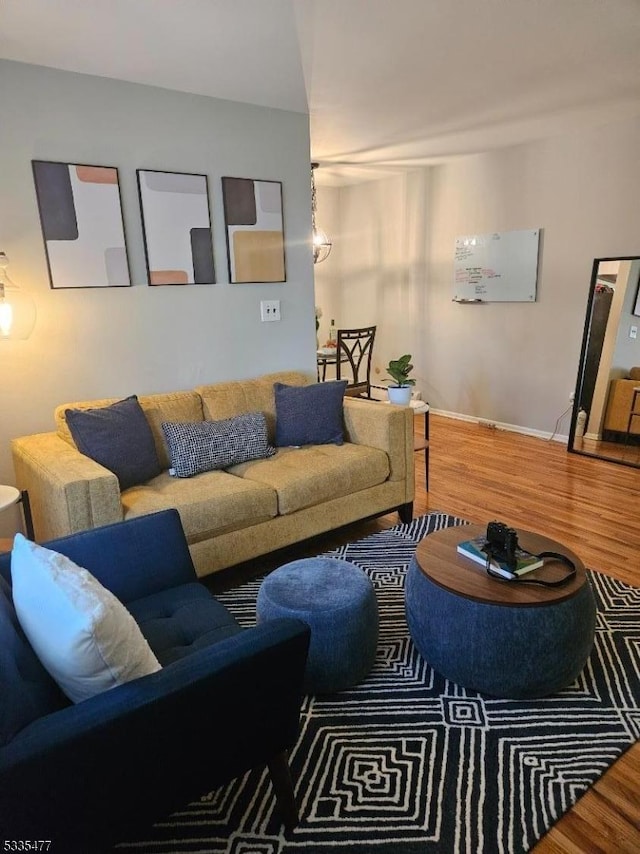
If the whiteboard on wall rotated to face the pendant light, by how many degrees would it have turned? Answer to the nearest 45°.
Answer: approximately 45° to its right

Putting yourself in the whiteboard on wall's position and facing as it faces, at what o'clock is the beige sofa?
The beige sofa is roughly at 11 o'clock from the whiteboard on wall.

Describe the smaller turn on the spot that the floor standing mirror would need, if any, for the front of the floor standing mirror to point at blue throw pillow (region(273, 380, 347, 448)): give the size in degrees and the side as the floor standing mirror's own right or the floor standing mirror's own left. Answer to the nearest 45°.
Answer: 0° — it already faces it

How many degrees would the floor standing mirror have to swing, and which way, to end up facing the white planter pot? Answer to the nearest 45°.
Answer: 0° — it already faces it

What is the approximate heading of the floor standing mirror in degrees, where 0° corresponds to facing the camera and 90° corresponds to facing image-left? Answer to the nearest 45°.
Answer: approximately 45°

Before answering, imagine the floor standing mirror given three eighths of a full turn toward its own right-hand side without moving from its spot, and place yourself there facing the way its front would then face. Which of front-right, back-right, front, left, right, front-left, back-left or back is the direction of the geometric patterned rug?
back

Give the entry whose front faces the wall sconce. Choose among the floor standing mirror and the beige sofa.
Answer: the floor standing mirror

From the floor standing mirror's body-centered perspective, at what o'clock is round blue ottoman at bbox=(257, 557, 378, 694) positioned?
The round blue ottoman is roughly at 11 o'clock from the floor standing mirror.

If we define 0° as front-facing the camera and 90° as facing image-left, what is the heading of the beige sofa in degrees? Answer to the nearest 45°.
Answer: approximately 315°
